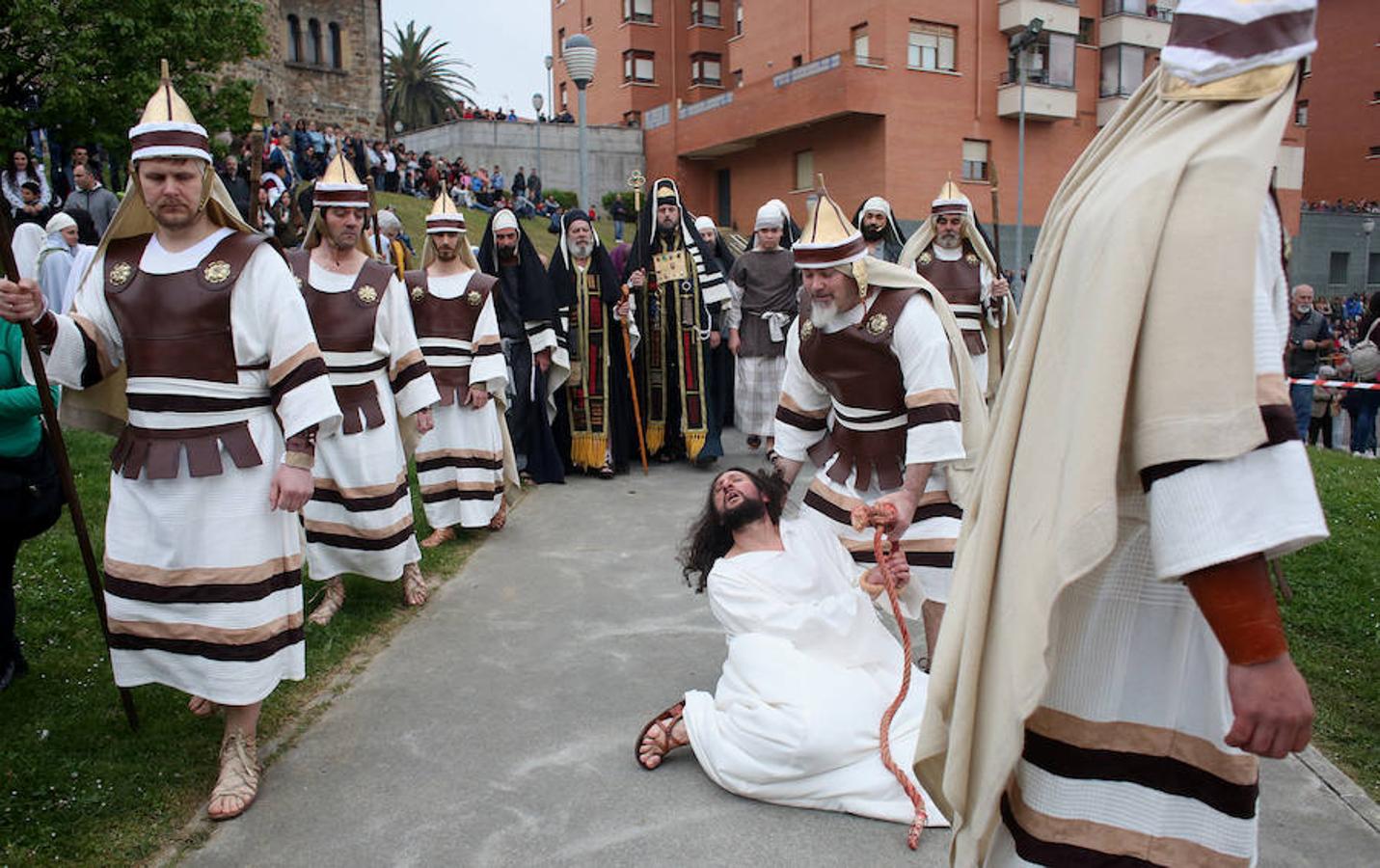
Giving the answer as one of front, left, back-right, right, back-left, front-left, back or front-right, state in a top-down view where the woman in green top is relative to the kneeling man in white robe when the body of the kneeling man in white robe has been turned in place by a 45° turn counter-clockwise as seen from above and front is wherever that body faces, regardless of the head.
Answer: back

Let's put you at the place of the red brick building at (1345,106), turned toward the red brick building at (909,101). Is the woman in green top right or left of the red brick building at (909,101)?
left

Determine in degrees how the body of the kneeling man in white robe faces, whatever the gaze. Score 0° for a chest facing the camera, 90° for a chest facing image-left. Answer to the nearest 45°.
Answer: approximately 315°

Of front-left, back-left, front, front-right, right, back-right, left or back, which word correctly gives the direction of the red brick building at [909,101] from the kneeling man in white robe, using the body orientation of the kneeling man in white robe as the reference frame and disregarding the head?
back-left

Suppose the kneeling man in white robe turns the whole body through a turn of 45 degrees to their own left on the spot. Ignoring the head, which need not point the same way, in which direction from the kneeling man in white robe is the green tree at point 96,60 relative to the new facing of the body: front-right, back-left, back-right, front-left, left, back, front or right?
back-left

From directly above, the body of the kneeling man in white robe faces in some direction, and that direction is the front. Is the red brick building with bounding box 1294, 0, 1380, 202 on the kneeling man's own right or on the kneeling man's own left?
on the kneeling man's own left
